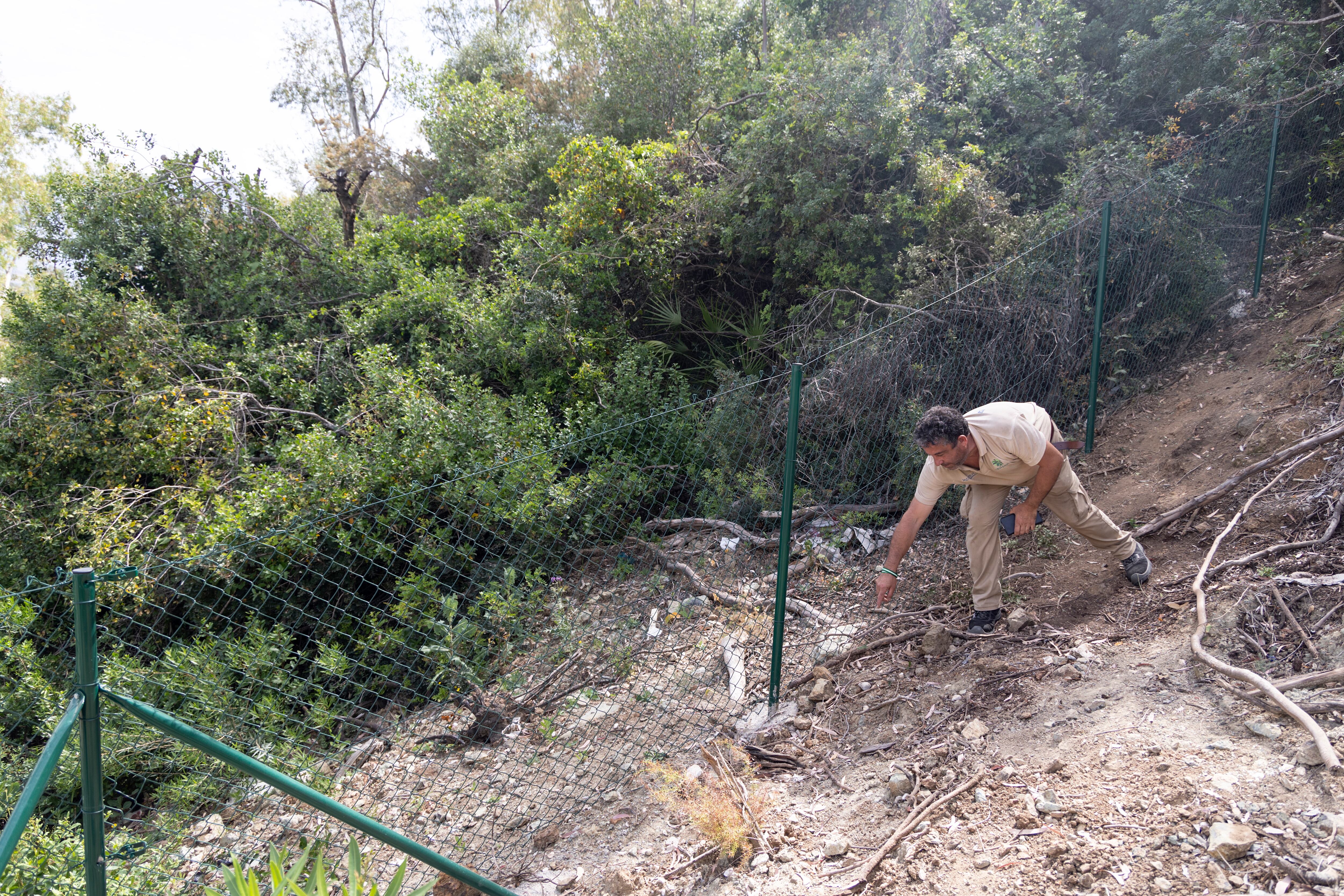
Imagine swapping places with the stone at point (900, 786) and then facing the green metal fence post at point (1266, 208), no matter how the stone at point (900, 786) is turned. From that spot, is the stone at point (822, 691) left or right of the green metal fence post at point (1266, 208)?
left

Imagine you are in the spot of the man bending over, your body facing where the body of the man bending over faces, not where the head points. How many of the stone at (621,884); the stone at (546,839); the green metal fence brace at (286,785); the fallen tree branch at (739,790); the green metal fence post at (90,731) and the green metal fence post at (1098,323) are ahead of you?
5

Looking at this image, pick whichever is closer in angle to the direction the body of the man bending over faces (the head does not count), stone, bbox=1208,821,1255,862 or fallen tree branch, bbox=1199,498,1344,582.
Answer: the stone

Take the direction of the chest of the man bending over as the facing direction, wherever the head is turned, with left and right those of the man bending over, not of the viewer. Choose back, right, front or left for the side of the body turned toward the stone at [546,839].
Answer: front

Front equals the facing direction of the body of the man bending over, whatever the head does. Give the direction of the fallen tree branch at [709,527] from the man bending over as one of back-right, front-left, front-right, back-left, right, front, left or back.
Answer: right

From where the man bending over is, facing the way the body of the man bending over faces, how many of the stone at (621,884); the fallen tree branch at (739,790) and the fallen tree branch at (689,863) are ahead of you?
3

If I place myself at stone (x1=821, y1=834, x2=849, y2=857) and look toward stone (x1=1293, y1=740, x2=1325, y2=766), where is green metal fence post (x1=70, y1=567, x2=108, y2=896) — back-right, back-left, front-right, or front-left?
back-right

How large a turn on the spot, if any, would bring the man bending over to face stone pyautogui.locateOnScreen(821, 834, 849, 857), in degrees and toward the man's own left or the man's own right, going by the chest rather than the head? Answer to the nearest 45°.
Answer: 0° — they already face it
